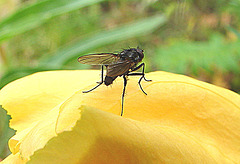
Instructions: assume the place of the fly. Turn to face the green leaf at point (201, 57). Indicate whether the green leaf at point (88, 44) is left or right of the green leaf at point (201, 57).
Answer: left

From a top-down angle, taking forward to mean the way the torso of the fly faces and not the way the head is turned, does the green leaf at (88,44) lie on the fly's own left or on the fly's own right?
on the fly's own left

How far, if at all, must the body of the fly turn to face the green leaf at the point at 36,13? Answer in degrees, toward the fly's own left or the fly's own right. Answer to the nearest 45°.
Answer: approximately 90° to the fly's own left

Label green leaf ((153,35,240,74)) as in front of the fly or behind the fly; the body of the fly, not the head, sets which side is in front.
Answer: in front

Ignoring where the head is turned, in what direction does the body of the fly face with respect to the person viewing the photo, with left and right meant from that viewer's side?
facing away from the viewer and to the right of the viewer
